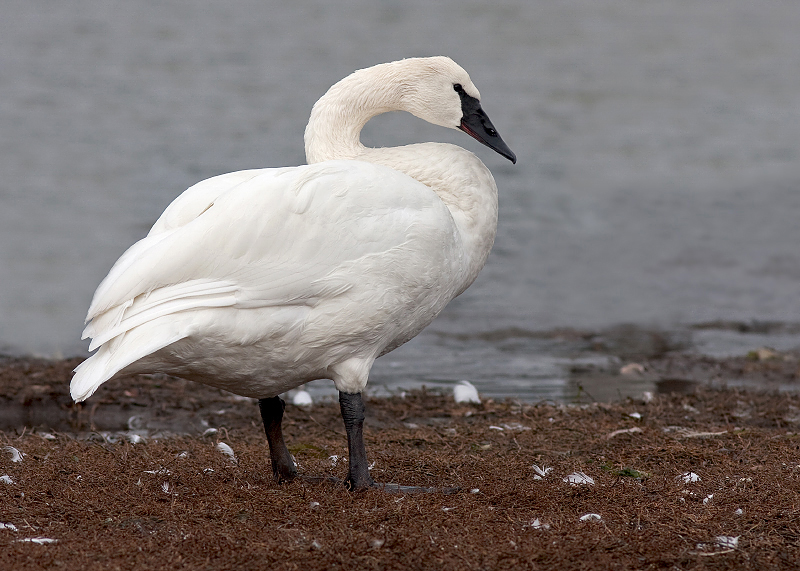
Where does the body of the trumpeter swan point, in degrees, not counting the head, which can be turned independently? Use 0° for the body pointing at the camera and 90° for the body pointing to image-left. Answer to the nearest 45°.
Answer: approximately 270°
